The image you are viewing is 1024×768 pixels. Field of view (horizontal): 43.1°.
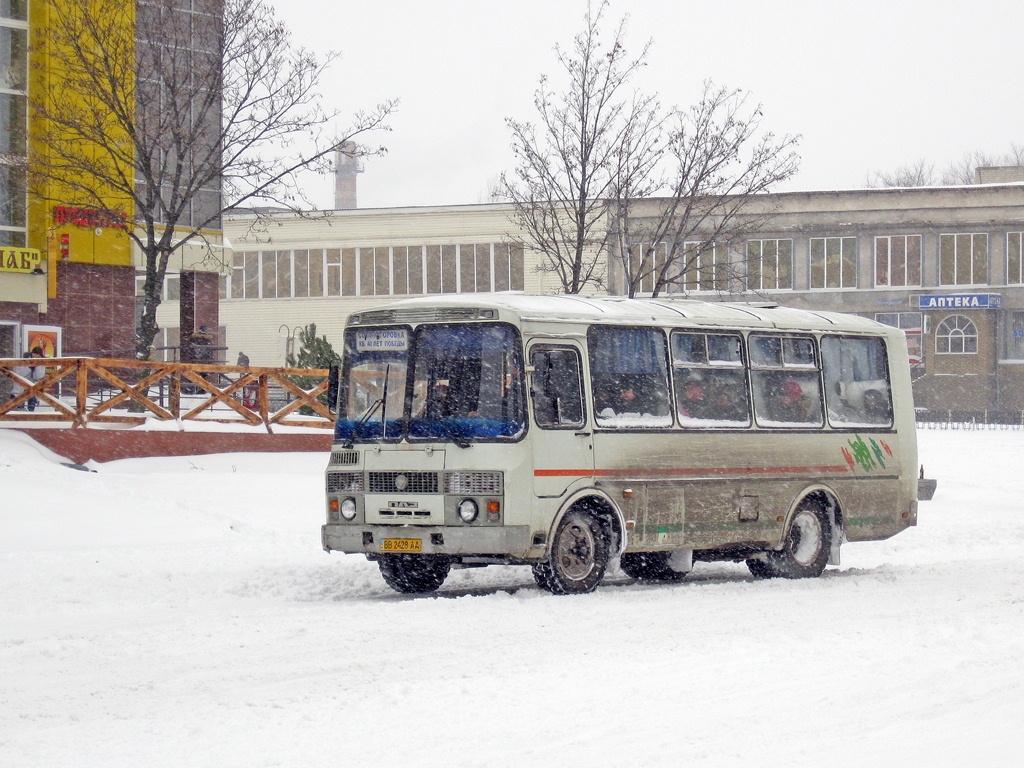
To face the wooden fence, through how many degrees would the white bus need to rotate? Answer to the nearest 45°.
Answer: approximately 90° to its right

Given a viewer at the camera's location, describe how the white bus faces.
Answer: facing the viewer and to the left of the viewer
